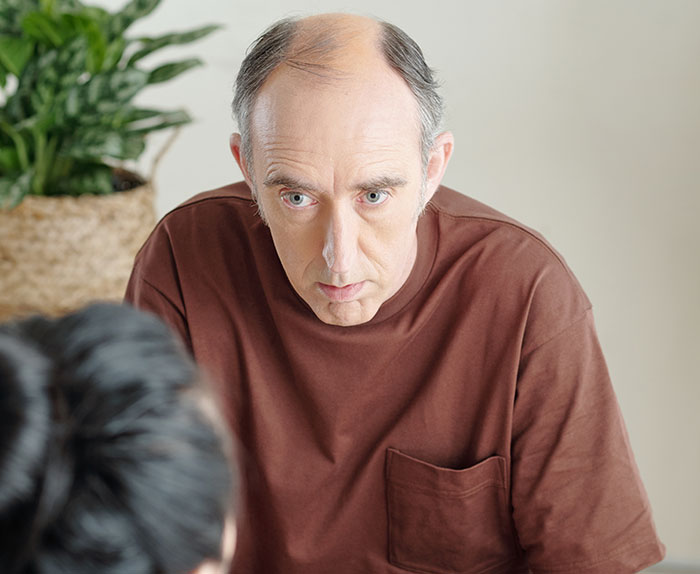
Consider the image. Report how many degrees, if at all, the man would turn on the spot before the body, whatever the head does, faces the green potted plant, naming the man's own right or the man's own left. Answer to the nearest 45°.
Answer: approximately 135° to the man's own right

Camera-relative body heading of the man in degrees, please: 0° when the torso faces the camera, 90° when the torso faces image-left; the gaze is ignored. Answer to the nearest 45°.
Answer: approximately 0°

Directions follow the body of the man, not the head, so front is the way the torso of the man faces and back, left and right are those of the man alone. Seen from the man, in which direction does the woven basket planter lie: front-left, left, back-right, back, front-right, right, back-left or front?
back-right
